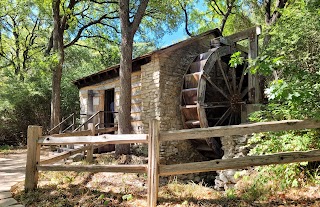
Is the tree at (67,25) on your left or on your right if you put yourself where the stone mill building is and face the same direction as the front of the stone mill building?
on your right

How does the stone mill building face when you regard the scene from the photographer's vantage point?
facing the viewer and to the left of the viewer

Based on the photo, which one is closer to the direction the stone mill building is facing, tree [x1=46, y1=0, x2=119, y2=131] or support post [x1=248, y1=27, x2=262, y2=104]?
the tree

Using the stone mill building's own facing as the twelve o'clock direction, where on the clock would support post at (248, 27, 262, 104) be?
The support post is roughly at 8 o'clock from the stone mill building.
